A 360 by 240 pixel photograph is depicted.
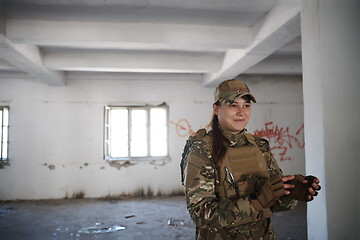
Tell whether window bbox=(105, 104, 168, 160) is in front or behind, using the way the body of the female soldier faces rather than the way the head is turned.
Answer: behind

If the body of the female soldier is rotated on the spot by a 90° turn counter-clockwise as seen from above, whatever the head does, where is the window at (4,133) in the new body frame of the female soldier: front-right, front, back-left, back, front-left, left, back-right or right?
left

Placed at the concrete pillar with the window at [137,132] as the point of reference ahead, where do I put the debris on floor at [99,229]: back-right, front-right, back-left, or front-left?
front-left

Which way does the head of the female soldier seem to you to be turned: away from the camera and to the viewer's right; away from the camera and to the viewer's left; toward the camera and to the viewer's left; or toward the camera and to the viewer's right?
toward the camera and to the viewer's right

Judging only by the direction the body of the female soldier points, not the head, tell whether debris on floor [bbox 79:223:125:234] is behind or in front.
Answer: behind

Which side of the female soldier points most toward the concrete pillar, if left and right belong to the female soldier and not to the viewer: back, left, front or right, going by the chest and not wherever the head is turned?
left

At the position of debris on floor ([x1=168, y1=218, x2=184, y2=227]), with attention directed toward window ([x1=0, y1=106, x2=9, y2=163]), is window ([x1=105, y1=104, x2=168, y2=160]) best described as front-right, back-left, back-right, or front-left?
front-right

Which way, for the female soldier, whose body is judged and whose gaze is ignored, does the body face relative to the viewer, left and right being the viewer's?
facing the viewer and to the right of the viewer
